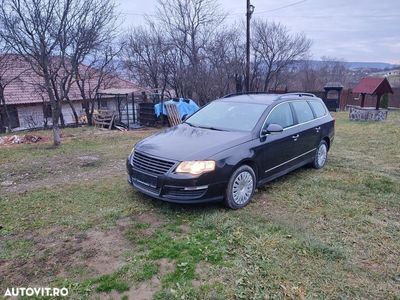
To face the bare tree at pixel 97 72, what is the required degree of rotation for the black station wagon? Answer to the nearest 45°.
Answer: approximately 90° to its right

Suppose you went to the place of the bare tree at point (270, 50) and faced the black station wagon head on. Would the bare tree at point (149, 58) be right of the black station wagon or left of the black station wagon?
right

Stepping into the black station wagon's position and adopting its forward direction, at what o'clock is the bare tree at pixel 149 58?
The bare tree is roughly at 4 o'clock from the black station wagon.

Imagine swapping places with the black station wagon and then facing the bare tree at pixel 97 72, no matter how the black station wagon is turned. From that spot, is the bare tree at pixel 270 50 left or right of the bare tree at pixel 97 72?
right

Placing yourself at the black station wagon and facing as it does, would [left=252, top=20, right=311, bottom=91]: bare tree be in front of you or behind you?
behind
